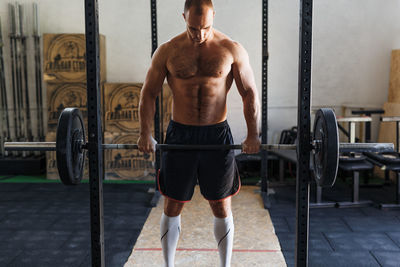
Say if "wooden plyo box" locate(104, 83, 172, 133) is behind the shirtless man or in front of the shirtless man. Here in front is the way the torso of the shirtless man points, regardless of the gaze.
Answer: behind

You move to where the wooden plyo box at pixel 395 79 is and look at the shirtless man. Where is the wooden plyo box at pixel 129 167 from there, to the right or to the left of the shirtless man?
right

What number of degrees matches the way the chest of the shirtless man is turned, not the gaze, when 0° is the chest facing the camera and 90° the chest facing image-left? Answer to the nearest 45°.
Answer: approximately 0°

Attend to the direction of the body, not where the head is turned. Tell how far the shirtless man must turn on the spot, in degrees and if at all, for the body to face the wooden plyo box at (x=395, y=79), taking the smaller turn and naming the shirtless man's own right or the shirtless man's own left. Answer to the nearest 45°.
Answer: approximately 135° to the shirtless man's own left

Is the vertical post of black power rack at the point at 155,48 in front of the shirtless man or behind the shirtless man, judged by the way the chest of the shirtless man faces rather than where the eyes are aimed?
behind

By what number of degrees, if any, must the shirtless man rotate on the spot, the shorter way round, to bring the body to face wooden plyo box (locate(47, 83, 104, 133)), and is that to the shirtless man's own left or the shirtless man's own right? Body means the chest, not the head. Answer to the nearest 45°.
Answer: approximately 135° to the shirtless man's own right

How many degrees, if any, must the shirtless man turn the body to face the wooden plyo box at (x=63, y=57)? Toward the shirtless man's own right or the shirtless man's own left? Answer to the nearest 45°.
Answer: approximately 135° to the shirtless man's own right

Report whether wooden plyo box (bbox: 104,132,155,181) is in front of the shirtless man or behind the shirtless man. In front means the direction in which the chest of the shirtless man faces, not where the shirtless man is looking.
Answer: behind
